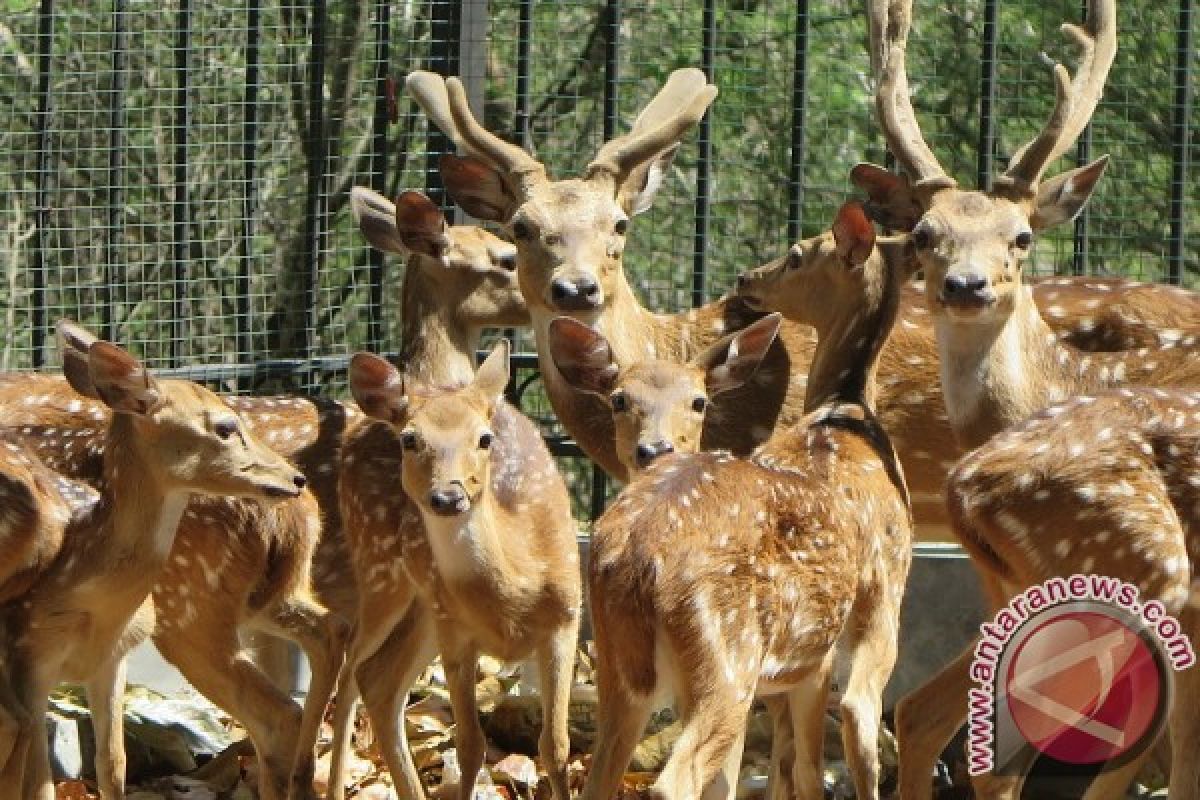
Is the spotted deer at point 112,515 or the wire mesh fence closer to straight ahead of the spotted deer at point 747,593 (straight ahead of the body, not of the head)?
the wire mesh fence

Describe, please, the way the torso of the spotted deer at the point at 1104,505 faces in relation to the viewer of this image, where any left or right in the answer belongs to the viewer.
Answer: facing to the right of the viewer

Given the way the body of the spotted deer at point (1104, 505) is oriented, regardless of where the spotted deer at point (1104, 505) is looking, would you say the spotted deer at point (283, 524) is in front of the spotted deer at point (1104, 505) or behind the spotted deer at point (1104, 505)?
behind

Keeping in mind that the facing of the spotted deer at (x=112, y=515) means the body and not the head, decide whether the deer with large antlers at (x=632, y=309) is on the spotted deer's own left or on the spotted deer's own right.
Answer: on the spotted deer's own left

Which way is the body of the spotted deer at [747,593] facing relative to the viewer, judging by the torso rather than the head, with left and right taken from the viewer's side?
facing away from the viewer and to the right of the viewer

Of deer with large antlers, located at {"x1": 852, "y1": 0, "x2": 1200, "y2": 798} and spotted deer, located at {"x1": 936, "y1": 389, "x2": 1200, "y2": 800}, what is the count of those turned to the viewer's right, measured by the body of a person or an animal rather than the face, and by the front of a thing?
1

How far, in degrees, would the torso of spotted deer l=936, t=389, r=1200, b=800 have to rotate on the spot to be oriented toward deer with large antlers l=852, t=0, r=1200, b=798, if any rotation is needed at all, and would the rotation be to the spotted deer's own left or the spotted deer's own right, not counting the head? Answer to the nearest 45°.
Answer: approximately 90° to the spotted deer's own left

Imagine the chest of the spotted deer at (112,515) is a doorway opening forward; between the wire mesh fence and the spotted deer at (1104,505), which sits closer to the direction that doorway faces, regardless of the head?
the spotted deer

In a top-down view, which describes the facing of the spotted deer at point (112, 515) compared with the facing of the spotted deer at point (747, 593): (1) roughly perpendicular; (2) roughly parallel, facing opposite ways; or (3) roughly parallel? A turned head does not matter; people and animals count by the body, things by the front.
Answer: roughly perpendicular

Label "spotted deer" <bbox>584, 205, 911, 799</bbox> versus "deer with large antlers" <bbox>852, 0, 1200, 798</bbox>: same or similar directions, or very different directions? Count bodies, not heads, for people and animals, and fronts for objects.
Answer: very different directions
